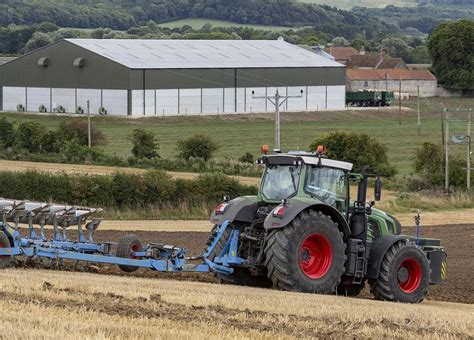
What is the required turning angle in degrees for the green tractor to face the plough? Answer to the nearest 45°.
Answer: approximately 135° to its left

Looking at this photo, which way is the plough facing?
to the viewer's right

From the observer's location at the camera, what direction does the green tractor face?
facing away from the viewer and to the right of the viewer

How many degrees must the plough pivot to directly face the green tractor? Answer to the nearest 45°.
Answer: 0° — it already faces it

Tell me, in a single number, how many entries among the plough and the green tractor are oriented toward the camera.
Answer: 0
